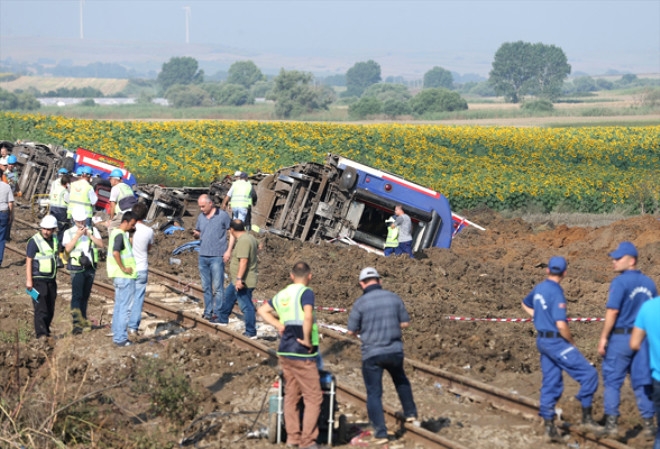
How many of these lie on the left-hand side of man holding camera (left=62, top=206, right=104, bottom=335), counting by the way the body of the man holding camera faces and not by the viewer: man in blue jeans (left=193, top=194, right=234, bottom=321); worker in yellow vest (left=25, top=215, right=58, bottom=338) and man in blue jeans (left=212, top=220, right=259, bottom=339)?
2

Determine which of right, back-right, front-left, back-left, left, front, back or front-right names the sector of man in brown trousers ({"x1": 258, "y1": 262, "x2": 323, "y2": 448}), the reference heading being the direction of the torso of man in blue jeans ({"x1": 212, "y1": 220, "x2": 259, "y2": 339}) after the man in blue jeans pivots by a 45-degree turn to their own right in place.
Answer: back-left

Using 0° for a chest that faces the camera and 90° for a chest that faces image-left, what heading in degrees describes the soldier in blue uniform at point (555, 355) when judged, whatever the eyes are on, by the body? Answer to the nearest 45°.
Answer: approximately 225°

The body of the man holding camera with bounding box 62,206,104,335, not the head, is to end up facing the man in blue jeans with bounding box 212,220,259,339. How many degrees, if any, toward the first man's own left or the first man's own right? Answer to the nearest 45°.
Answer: approximately 90° to the first man's own left

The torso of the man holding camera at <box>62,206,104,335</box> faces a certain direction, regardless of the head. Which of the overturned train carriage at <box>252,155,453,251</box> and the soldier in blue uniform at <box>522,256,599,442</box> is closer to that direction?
the soldier in blue uniform

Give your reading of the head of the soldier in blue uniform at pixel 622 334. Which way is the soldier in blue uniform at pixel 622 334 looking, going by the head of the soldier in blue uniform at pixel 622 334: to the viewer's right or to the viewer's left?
to the viewer's left

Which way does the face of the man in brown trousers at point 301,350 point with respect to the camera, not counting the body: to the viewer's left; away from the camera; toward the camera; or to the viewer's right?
away from the camera

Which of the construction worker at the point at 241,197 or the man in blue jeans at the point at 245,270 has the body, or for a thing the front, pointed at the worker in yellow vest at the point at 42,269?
the man in blue jeans

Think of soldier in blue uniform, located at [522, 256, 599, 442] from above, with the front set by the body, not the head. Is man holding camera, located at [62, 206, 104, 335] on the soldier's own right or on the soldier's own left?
on the soldier's own left
